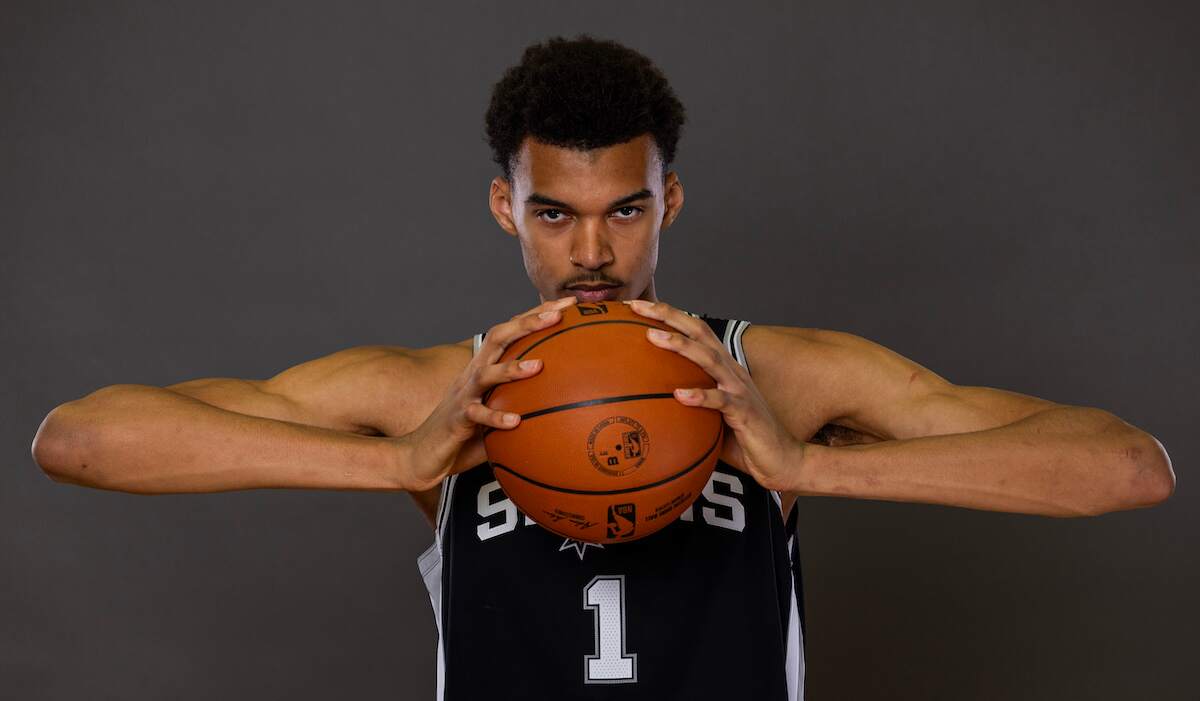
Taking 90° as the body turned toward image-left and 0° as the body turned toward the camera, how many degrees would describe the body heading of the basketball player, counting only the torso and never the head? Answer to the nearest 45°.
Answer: approximately 0°
